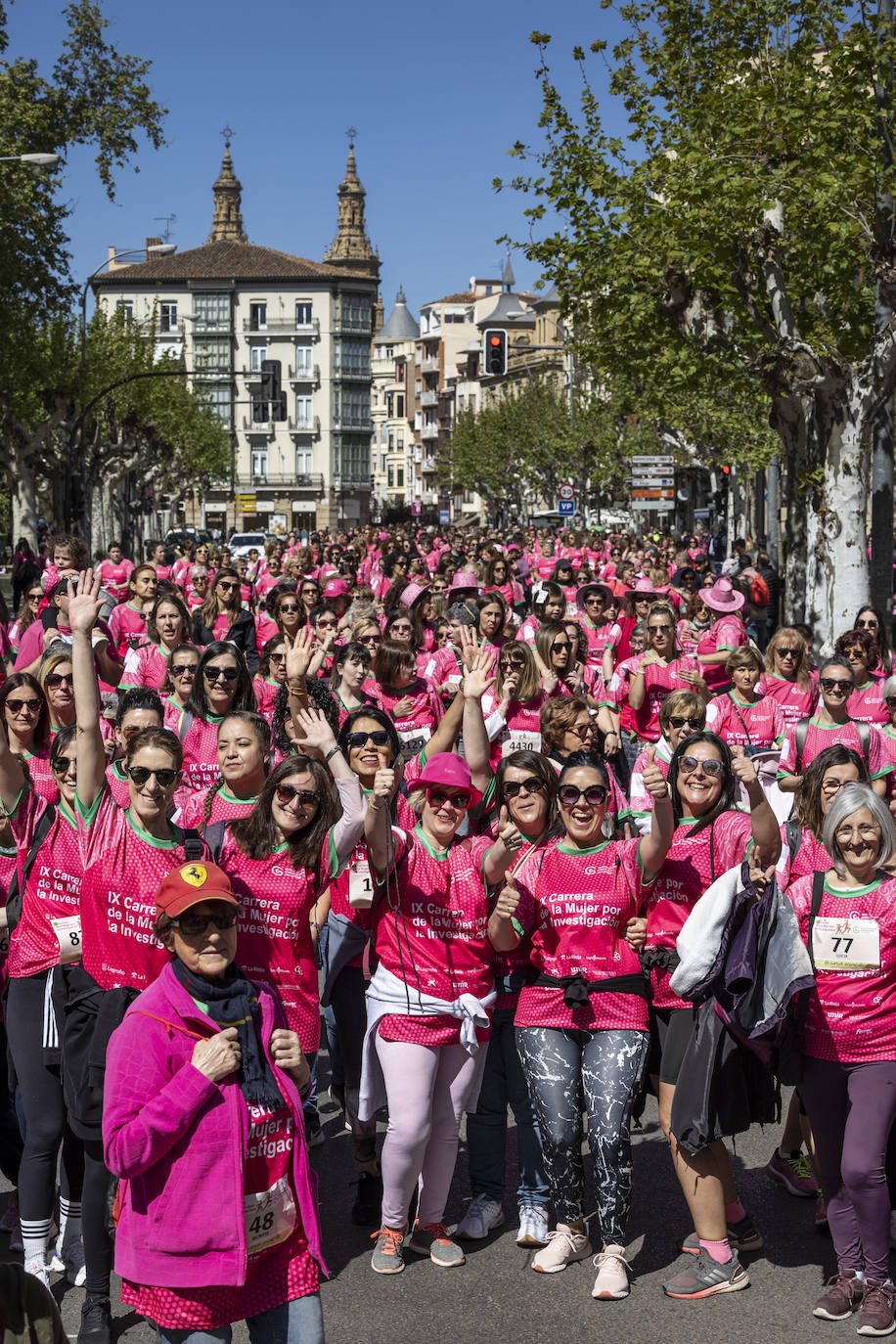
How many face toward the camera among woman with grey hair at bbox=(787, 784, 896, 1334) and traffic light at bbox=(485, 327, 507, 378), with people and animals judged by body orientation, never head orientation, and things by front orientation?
2

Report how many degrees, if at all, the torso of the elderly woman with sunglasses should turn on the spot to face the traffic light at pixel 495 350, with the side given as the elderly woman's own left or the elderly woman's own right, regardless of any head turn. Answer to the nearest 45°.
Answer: approximately 135° to the elderly woman's own left

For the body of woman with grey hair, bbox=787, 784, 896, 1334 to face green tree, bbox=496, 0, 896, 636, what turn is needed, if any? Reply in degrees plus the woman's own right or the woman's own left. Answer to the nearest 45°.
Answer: approximately 180°

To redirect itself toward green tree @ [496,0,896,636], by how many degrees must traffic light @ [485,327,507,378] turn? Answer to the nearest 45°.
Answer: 0° — it already faces it

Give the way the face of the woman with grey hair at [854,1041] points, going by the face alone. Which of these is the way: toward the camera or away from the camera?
toward the camera

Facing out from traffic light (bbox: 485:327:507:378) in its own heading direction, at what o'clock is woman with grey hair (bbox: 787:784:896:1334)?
The woman with grey hair is roughly at 12 o'clock from the traffic light.

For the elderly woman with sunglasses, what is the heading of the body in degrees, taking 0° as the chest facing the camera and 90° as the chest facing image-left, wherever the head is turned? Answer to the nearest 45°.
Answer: approximately 315°

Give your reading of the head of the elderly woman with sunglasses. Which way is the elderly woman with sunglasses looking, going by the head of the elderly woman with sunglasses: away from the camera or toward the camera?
toward the camera

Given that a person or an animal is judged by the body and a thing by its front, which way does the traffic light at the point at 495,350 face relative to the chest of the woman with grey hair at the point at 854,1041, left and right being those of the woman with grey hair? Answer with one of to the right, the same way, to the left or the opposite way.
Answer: the same way

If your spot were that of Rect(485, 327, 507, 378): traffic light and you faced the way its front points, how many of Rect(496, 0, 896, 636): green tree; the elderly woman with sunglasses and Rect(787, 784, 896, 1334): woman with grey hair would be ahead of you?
3

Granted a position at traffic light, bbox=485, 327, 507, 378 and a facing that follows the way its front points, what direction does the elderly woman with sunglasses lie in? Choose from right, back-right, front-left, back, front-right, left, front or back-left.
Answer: front

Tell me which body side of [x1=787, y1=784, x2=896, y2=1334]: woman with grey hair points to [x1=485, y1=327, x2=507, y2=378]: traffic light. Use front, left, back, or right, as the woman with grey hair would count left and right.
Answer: back

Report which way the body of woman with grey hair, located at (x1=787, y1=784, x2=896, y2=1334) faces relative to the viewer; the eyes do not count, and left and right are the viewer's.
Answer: facing the viewer

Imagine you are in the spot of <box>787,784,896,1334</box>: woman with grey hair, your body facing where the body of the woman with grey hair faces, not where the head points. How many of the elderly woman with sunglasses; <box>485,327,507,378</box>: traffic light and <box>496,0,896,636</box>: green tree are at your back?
2

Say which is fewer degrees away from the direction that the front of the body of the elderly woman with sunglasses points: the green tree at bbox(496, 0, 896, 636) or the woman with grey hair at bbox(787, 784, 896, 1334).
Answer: the woman with grey hair
